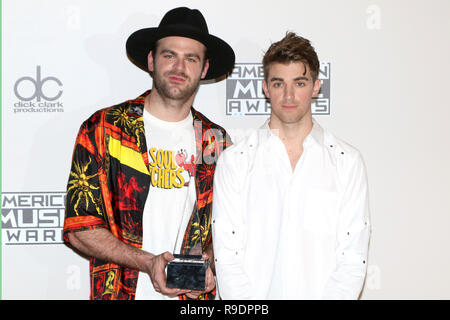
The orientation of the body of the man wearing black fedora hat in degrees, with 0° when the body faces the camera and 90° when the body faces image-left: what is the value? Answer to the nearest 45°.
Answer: approximately 315°

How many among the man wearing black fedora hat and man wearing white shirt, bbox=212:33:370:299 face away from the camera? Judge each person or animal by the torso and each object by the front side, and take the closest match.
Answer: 0

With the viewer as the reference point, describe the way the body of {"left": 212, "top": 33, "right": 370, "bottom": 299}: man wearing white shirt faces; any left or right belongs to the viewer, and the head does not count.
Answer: facing the viewer

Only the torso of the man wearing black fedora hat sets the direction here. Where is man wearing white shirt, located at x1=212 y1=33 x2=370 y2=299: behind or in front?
in front

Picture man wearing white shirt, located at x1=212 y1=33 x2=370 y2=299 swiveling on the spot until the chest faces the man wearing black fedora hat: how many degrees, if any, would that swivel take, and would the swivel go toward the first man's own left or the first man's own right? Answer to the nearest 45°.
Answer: approximately 90° to the first man's own right
